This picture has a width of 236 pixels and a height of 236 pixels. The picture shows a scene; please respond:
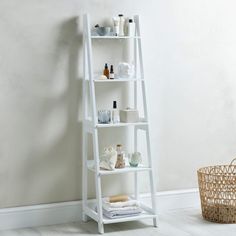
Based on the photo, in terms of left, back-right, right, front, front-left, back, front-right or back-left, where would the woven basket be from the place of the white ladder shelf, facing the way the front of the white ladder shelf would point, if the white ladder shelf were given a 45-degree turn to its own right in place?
left

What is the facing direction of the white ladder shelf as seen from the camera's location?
facing the viewer and to the right of the viewer
